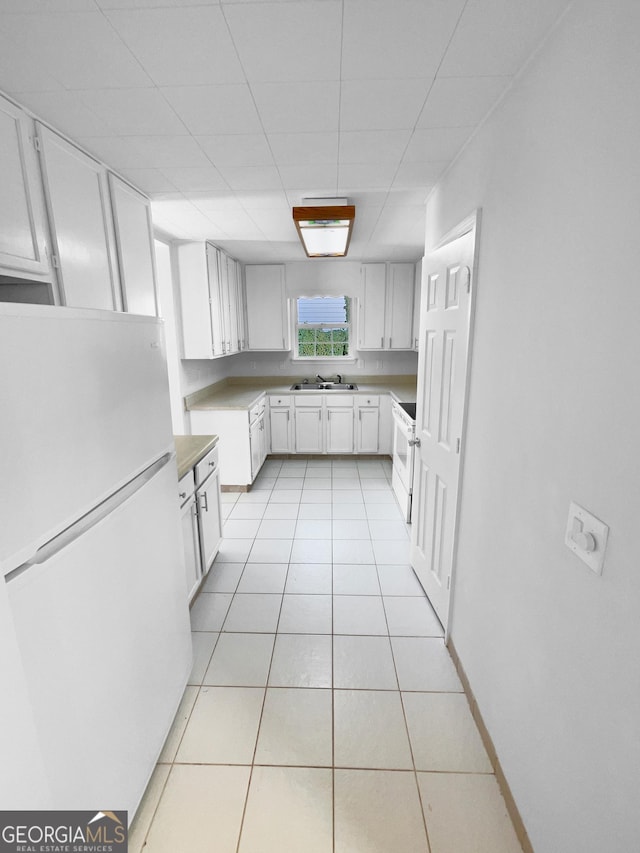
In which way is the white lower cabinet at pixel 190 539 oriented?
to the viewer's right

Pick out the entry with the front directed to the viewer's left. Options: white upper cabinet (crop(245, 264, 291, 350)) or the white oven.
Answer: the white oven

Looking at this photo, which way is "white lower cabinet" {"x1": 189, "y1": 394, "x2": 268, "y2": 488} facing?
to the viewer's right

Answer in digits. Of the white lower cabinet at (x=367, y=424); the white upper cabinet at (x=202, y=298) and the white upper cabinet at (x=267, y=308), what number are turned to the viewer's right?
1

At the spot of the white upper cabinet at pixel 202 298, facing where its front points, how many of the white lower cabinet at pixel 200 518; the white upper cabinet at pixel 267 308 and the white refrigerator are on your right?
2

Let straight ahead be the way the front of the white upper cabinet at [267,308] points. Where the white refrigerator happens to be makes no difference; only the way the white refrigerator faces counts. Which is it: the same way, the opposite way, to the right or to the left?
to the left

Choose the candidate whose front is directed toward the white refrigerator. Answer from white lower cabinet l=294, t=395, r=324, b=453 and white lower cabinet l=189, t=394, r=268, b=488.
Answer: white lower cabinet l=294, t=395, r=324, b=453

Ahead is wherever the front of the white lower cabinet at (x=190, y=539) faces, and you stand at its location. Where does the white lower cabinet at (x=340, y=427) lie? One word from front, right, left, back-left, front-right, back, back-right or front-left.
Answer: front-left

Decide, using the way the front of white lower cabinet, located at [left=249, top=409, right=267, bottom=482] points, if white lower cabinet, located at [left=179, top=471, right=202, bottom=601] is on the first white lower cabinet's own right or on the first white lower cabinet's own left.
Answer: on the first white lower cabinet's own right

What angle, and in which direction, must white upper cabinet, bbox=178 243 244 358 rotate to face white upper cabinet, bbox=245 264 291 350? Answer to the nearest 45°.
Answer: approximately 45° to its left

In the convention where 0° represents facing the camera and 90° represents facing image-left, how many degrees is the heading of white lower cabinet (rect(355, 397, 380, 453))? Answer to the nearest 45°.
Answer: approximately 0°

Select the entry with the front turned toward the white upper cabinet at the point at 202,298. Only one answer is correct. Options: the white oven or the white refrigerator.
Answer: the white oven
